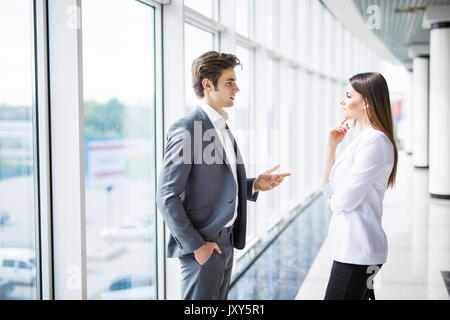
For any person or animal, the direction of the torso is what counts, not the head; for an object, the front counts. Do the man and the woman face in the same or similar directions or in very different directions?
very different directions

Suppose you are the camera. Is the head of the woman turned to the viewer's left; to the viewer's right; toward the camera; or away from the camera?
to the viewer's left

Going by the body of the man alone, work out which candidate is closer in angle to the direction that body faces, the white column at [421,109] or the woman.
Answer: the woman

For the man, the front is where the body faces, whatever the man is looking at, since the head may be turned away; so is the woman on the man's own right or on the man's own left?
on the man's own left

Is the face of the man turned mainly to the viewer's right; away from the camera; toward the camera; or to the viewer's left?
to the viewer's right

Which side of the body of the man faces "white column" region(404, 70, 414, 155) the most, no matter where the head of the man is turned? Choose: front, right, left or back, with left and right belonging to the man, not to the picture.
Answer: left

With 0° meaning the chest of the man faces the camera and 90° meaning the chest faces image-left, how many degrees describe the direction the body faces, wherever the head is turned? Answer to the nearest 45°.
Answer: approximately 315°

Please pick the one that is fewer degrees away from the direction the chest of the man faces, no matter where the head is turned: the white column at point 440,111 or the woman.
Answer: the woman

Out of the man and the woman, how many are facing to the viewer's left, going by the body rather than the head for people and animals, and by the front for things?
1

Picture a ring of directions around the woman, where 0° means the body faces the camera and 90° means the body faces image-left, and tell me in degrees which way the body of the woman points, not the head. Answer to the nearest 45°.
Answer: approximately 90°

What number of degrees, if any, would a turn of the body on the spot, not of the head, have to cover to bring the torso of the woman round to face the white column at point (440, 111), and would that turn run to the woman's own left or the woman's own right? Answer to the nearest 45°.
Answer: approximately 90° to the woman's own right
